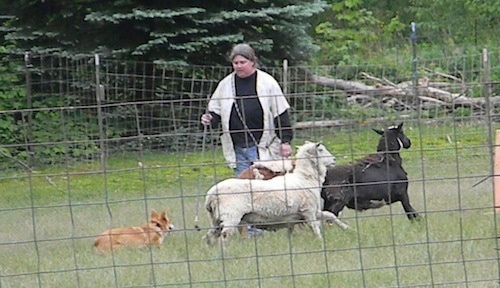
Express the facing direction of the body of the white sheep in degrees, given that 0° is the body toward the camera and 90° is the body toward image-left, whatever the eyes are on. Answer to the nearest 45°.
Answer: approximately 270°

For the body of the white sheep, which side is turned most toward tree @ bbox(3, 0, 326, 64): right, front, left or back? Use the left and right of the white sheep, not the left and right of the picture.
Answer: left

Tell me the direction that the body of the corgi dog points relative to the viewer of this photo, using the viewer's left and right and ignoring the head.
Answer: facing to the right of the viewer

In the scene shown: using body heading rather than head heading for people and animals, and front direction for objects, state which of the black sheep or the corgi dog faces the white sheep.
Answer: the corgi dog

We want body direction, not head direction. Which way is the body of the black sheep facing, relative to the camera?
to the viewer's right

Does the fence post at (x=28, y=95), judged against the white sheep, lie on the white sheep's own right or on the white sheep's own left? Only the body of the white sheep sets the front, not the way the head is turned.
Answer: on the white sheep's own left

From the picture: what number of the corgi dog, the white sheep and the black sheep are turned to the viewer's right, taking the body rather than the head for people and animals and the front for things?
3

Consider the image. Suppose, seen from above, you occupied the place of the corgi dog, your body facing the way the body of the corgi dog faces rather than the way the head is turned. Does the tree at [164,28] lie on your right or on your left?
on your left

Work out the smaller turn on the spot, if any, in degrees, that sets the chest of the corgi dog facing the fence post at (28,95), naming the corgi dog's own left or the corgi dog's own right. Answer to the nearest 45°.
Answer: approximately 90° to the corgi dog's own left
